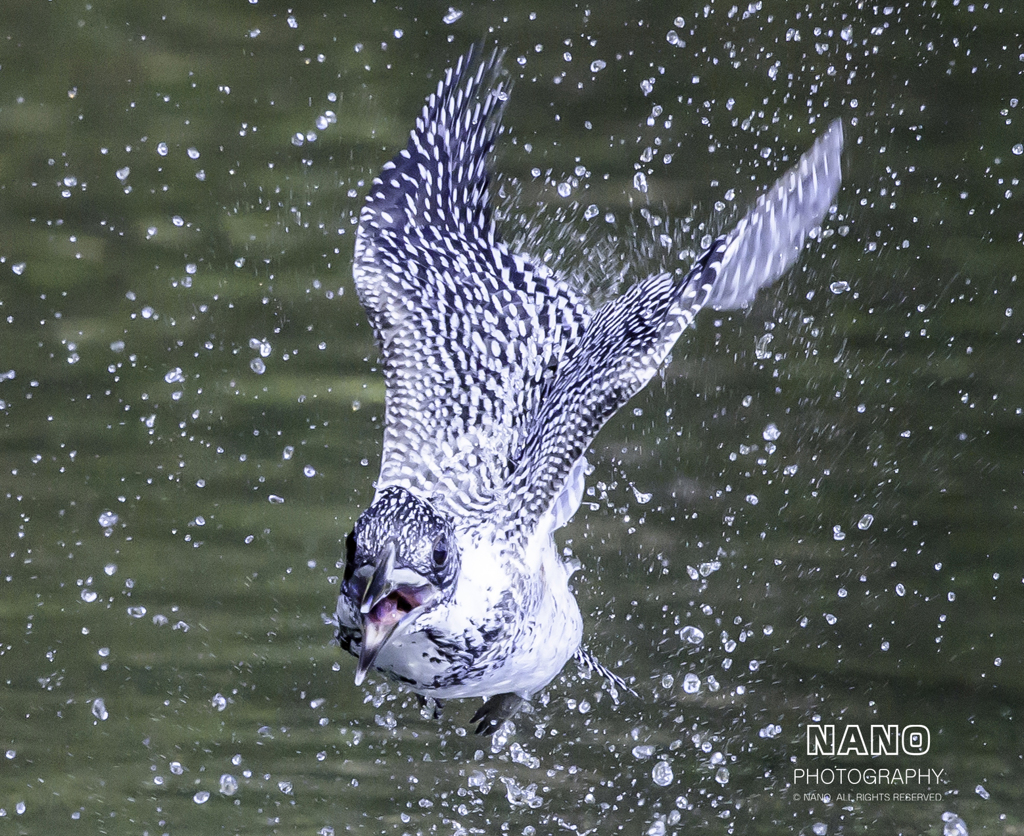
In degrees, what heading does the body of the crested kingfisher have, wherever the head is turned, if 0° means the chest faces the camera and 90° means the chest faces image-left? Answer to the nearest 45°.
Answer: approximately 45°
